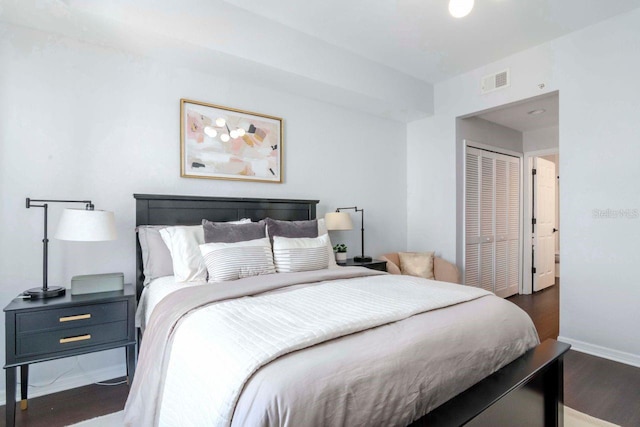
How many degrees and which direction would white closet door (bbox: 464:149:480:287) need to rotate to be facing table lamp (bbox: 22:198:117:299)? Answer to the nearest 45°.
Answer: approximately 90° to its right

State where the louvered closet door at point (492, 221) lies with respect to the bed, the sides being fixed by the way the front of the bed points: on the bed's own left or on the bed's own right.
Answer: on the bed's own left

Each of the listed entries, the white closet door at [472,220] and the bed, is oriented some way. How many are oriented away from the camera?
0

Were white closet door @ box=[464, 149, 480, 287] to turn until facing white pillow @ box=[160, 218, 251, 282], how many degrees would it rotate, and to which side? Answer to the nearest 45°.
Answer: approximately 90° to its right

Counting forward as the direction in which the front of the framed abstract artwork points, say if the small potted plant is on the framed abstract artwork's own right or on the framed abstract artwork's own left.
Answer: on the framed abstract artwork's own left

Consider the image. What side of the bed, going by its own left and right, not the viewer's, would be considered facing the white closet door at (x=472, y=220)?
left

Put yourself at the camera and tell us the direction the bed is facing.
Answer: facing the viewer and to the right of the viewer

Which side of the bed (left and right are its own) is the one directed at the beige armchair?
left

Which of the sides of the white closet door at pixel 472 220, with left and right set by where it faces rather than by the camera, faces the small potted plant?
right

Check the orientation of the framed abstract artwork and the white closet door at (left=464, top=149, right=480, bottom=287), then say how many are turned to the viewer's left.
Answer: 0
